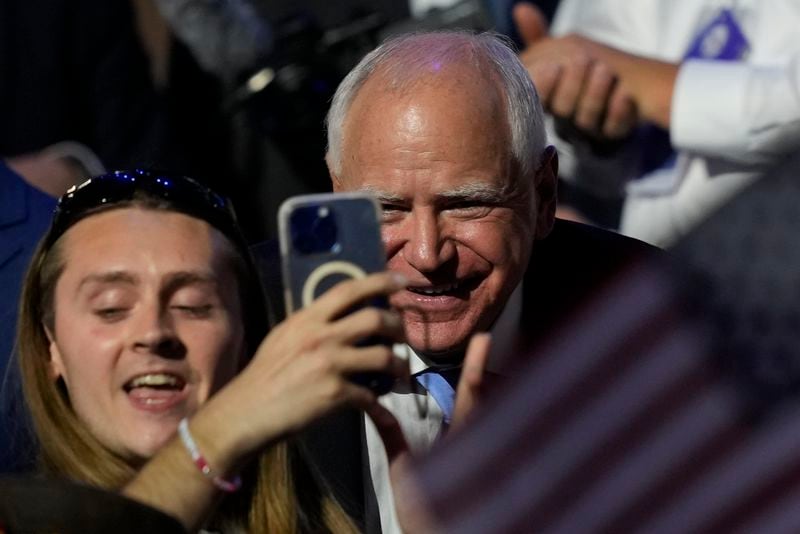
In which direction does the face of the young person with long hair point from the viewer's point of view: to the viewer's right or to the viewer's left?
to the viewer's right

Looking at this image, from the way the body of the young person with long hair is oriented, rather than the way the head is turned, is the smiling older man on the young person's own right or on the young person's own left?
on the young person's own left

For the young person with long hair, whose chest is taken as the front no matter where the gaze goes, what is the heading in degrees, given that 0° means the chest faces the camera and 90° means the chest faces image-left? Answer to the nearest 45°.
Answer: approximately 0°

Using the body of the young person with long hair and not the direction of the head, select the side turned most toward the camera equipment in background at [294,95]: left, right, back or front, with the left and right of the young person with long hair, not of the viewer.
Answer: back
